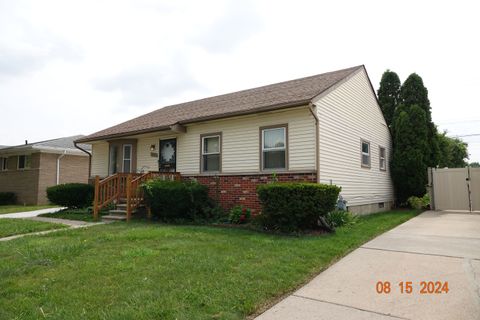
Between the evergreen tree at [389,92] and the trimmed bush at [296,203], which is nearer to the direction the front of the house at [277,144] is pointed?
the trimmed bush

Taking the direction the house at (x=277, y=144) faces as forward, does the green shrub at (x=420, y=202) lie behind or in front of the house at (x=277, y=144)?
behind

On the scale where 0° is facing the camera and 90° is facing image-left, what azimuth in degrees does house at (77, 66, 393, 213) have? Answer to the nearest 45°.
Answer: approximately 45°

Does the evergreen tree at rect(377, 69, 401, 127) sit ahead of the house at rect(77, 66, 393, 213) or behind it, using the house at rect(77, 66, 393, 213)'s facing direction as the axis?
behind

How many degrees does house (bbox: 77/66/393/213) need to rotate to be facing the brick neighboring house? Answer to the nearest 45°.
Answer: approximately 90° to its right

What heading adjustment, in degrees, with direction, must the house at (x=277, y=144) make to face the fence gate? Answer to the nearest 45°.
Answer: approximately 135° to its left

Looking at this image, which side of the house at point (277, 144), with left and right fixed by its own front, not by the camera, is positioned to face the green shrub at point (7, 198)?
right
